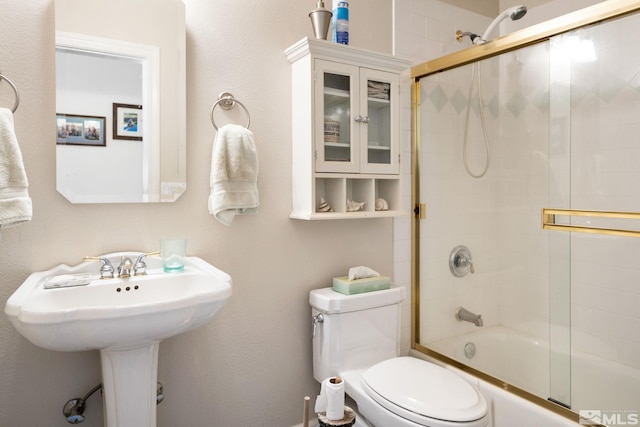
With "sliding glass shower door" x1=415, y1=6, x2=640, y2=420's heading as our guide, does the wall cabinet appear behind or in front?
in front

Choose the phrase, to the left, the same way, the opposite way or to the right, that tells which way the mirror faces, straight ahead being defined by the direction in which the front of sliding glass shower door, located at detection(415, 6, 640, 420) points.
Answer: to the left

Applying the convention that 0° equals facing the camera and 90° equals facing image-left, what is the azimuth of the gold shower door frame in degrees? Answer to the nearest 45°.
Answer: approximately 45°

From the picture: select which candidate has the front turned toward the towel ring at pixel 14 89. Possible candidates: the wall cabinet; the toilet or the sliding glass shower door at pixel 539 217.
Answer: the sliding glass shower door

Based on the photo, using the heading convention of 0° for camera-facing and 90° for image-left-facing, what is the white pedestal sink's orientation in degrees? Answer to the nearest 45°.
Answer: approximately 0°

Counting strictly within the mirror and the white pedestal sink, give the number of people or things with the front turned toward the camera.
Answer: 2
